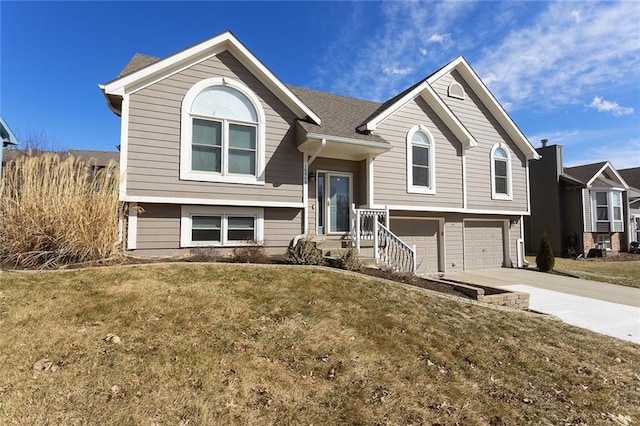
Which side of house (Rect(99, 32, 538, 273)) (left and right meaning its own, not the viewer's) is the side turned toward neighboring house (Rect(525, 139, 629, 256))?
left

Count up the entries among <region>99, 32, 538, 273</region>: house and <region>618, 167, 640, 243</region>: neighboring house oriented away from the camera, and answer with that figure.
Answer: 0

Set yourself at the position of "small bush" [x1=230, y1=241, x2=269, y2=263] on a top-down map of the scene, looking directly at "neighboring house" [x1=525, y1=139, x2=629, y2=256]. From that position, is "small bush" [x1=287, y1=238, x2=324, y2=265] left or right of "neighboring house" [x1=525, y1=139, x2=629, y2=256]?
right

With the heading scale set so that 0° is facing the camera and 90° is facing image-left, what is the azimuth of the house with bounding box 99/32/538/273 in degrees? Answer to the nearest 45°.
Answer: approximately 315°

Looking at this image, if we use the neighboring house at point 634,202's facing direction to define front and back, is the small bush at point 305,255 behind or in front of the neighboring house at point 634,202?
in front

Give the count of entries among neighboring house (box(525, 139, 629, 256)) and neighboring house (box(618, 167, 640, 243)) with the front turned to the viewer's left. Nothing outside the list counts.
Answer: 0

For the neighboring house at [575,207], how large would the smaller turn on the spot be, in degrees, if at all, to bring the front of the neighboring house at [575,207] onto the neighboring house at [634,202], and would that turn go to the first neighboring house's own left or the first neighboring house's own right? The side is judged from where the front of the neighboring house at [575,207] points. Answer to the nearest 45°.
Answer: approximately 90° to the first neighboring house's own left

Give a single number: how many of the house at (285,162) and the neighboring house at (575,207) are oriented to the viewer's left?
0

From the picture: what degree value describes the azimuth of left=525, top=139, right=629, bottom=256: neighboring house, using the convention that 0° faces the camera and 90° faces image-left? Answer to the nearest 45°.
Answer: approximately 315°

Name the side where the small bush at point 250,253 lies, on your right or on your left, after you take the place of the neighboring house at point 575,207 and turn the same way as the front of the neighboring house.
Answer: on your right

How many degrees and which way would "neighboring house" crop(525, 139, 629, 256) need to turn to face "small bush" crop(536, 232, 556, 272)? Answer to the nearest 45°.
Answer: approximately 45° to its right
